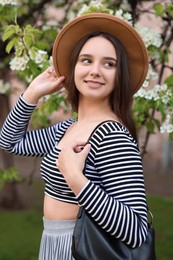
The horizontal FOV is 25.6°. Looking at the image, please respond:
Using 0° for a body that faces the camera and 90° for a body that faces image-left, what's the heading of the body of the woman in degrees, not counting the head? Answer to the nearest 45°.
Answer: approximately 45°
